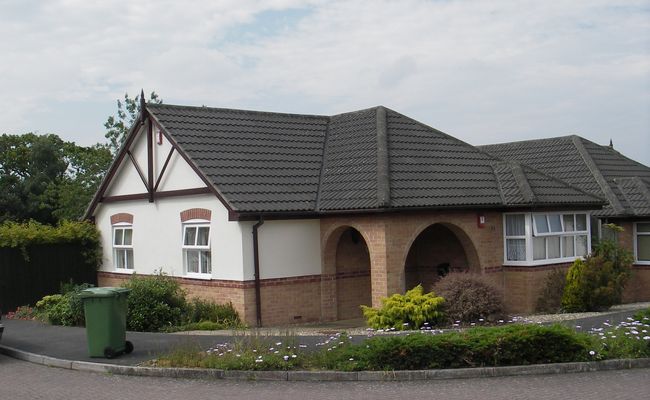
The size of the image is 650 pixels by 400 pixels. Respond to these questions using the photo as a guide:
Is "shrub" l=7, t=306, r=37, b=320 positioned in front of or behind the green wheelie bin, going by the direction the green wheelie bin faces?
in front

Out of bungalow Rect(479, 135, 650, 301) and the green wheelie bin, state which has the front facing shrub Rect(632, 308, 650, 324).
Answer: the bungalow

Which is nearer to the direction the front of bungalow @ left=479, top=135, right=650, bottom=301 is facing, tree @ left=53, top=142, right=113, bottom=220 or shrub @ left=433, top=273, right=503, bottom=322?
the shrub

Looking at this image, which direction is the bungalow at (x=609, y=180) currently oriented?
toward the camera

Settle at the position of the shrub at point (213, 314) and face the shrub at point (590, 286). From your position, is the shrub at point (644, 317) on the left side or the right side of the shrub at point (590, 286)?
right

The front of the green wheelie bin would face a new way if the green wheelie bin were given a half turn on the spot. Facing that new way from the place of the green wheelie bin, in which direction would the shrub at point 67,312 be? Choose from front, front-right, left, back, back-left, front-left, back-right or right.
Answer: back-left

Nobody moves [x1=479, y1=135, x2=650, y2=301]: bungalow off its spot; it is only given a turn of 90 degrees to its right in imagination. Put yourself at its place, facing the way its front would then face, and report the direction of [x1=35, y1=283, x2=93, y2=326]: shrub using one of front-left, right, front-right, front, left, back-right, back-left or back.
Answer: front-left
